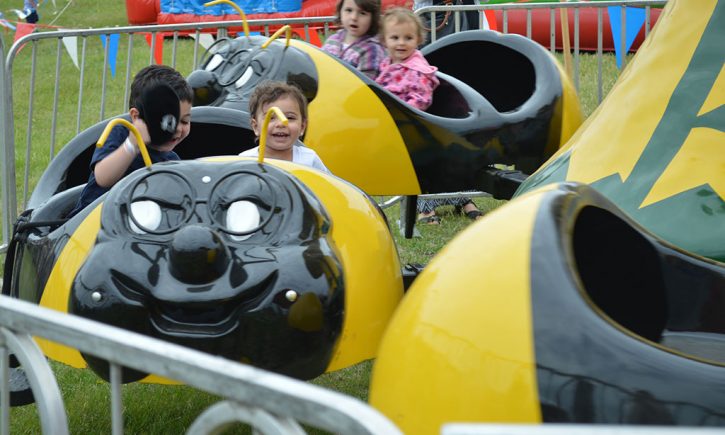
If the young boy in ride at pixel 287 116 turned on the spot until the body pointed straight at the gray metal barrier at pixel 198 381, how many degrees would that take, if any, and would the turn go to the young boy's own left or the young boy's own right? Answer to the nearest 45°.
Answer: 0° — they already face it

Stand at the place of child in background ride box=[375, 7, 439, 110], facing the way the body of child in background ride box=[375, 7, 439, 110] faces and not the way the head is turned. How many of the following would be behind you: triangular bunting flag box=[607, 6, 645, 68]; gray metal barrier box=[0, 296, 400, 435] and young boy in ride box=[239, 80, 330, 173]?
1

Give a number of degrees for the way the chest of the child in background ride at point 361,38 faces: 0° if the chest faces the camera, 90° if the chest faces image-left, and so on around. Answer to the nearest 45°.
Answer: approximately 45°

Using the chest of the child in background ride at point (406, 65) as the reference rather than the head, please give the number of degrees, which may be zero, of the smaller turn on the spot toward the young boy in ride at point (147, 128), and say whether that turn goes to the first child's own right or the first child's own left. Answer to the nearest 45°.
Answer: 0° — they already face them

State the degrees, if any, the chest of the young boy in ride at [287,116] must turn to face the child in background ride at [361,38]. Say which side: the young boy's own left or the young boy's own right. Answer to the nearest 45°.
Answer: approximately 180°

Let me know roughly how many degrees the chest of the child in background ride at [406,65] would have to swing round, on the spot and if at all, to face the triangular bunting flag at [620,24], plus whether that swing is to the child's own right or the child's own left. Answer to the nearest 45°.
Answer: approximately 180°

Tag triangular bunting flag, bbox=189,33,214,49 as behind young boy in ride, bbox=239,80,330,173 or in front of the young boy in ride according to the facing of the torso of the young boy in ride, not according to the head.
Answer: behind

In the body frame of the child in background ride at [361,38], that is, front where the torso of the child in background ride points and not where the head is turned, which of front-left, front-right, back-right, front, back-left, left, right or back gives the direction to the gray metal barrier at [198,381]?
front-left
